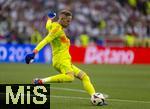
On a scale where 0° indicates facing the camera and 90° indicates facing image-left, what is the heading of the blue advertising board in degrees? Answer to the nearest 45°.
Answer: approximately 0°

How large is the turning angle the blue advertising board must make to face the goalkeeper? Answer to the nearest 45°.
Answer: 0° — it already faces them

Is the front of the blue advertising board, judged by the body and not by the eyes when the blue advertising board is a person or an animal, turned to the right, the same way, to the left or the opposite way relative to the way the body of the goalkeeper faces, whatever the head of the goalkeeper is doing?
to the right

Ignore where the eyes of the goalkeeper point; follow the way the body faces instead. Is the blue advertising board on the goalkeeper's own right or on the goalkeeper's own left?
on the goalkeeper's own left

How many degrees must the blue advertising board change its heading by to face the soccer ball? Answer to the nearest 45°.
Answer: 0° — it already faces it

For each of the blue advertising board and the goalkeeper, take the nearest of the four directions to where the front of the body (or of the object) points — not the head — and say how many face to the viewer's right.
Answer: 1

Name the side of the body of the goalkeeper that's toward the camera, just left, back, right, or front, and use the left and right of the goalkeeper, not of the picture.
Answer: right

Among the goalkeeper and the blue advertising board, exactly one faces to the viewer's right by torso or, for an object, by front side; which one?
the goalkeeper
